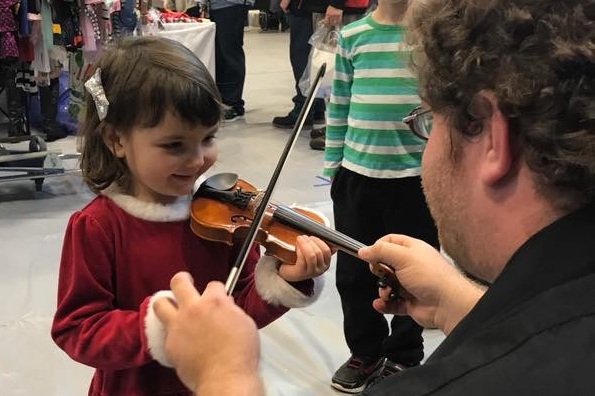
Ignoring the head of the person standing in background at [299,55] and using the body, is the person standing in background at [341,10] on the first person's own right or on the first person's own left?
on the first person's own left

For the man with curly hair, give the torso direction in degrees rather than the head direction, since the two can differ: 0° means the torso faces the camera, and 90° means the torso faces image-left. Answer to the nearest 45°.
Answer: approximately 135°

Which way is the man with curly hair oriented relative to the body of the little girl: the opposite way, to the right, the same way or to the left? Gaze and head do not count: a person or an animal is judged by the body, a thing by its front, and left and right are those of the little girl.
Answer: the opposite way

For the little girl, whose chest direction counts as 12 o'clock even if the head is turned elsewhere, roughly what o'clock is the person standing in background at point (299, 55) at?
The person standing in background is roughly at 8 o'clock from the little girl.

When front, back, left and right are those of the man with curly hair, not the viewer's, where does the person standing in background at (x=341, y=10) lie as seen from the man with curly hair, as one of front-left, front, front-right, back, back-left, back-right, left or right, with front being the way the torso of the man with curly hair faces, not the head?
front-right

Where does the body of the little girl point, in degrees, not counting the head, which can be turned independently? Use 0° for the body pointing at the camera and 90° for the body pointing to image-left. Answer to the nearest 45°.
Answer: approximately 315°

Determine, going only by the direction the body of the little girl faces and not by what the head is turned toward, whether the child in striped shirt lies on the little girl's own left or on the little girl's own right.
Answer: on the little girl's own left

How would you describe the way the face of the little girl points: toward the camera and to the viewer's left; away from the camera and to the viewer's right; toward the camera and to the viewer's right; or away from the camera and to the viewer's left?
toward the camera and to the viewer's right

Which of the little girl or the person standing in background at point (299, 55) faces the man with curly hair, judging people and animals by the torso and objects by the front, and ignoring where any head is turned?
the little girl

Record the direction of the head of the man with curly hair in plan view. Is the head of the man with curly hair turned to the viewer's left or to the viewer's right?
to the viewer's left
